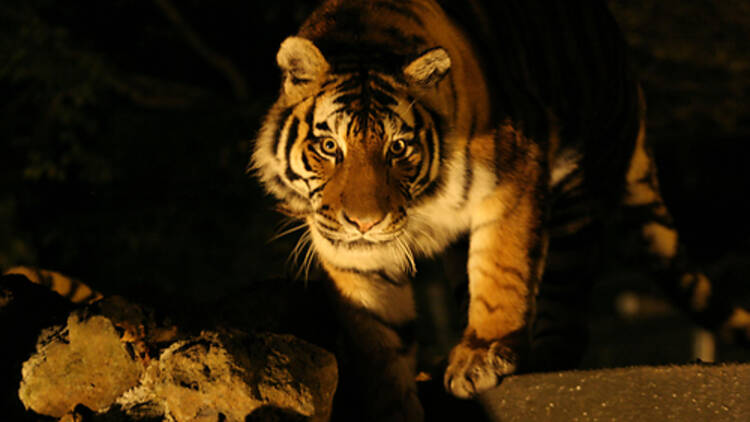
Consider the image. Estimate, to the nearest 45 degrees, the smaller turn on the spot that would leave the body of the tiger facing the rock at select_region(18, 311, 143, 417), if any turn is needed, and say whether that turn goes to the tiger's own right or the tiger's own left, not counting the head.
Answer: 0° — it already faces it

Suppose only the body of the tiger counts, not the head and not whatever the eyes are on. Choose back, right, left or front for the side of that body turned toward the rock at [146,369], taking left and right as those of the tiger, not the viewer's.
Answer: front

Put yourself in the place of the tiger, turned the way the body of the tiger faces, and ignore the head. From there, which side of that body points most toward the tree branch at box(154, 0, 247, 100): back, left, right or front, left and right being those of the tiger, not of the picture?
right

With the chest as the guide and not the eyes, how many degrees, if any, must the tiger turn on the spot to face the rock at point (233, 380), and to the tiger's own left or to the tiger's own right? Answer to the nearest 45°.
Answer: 0° — it already faces it

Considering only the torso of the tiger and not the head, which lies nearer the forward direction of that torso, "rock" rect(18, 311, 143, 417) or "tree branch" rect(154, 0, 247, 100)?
the rock

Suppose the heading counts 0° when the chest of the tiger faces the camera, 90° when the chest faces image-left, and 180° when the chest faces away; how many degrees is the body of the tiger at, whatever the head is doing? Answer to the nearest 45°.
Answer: approximately 45°
